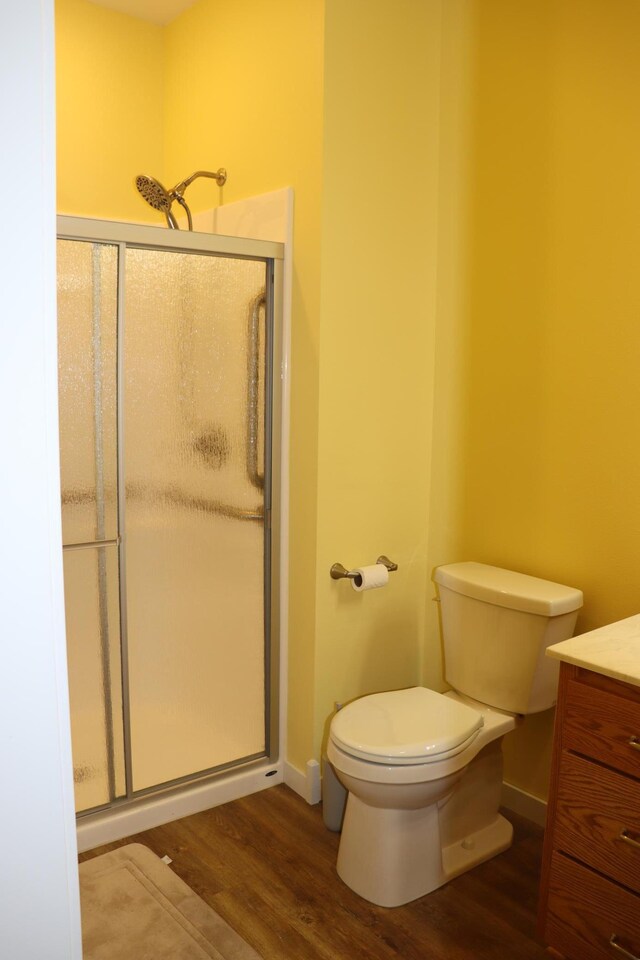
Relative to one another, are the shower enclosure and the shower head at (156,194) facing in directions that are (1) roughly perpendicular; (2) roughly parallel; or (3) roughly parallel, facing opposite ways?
roughly perpendicular

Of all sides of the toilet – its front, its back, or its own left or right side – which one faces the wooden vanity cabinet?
left

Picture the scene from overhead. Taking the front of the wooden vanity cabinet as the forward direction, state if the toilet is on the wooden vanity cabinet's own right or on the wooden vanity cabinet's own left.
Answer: on the wooden vanity cabinet's own right

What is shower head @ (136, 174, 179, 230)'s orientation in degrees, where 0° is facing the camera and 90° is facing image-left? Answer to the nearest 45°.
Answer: approximately 45°

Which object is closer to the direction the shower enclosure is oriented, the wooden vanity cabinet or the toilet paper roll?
the wooden vanity cabinet

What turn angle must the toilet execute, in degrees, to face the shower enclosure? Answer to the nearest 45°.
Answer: approximately 45° to its right

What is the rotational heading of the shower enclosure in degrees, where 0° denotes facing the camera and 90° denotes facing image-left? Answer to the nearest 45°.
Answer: approximately 315°
